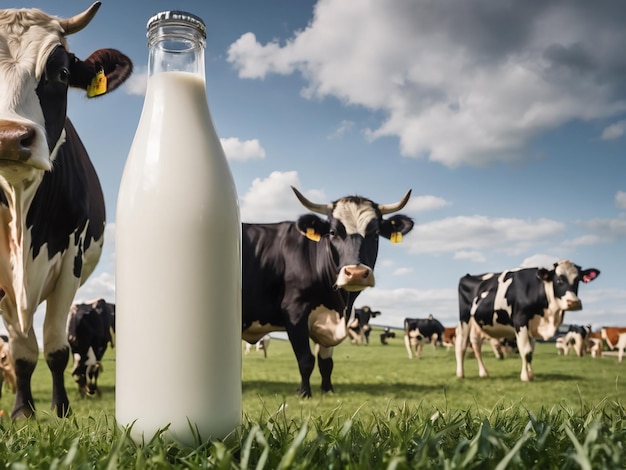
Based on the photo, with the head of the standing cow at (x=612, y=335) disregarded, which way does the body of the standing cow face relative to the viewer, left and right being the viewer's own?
facing to the left of the viewer

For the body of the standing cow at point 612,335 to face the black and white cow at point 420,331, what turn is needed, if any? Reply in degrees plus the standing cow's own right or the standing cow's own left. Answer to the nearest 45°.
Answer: approximately 45° to the standing cow's own left

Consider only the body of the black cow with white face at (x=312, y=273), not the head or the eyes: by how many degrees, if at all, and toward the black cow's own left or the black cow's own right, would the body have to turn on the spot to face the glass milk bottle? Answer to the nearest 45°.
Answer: approximately 45° to the black cow's own right

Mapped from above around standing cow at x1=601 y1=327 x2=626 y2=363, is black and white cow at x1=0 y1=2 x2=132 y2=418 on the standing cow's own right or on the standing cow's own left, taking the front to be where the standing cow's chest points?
on the standing cow's own left

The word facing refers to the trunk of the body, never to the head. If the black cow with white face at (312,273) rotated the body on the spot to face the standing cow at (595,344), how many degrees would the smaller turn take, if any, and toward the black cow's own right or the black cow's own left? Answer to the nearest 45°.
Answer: approximately 90° to the black cow's own left

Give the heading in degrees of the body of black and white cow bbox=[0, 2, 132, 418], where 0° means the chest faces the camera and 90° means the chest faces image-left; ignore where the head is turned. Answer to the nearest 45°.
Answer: approximately 0°

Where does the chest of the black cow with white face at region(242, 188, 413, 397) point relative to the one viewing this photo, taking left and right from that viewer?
facing the viewer and to the right of the viewer

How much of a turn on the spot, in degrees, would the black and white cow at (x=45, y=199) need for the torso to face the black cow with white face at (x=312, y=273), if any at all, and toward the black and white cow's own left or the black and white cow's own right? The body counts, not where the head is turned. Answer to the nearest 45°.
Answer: approximately 135° to the black and white cow's own left

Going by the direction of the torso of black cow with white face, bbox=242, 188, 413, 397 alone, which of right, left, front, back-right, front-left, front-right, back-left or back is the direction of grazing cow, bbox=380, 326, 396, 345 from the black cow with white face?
back-left
